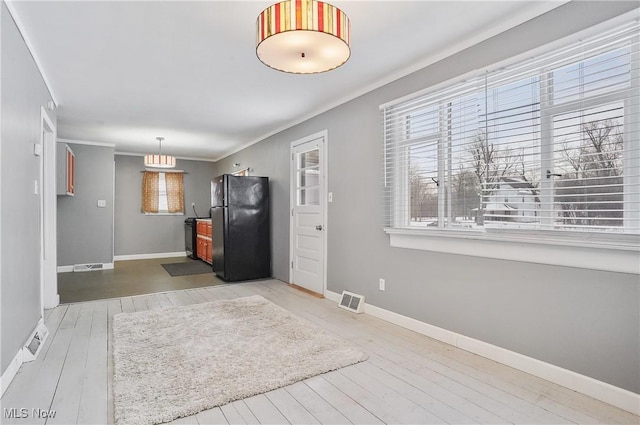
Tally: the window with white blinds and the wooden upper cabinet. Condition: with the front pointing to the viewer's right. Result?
1

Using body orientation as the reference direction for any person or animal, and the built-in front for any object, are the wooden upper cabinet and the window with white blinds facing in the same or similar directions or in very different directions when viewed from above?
very different directions

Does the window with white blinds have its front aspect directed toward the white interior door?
no

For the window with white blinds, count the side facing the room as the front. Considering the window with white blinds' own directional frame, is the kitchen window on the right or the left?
on its right

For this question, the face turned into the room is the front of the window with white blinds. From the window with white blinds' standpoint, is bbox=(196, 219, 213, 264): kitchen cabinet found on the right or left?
on its right

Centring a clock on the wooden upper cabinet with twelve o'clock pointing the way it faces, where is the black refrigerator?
The black refrigerator is roughly at 1 o'clock from the wooden upper cabinet.

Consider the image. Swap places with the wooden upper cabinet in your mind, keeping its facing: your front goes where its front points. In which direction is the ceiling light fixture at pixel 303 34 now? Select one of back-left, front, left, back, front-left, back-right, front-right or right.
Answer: right

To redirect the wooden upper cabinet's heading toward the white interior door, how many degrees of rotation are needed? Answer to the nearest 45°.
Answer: approximately 45° to its right

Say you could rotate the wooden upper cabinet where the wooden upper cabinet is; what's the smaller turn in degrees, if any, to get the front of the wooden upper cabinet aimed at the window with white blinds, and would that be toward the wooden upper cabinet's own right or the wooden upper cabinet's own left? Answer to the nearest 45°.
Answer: approximately 45° to the wooden upper cabinet's own right

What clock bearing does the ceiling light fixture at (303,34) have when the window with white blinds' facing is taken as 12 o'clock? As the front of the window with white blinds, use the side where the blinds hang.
The ceiling light fixture is roughly at 12 o'clock from the window with white blinds.

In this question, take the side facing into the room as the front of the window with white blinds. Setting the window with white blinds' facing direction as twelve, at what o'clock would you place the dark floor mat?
The dark floor mat is roughly at 2 o'clock from the window with white blinds.

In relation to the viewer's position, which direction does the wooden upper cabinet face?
facing to the right of the viewer

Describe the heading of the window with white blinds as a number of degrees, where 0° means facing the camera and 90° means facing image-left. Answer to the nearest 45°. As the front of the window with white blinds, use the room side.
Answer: approximately 45°

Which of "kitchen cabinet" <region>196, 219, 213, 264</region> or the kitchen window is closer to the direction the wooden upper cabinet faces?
the kitchen cabinet
